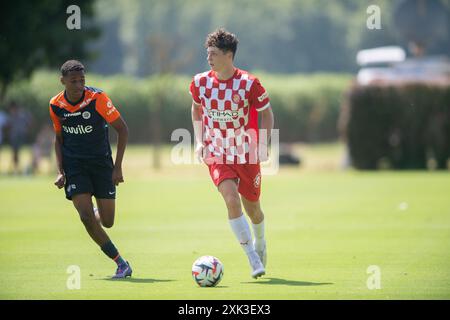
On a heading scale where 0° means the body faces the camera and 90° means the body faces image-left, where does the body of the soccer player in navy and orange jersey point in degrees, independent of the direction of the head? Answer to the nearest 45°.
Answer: approximately 0°

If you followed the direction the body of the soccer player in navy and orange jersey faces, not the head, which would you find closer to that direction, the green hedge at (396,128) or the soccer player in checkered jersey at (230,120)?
the soccer player in checkered jersey

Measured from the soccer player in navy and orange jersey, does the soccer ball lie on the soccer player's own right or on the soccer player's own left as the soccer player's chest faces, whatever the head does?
on the soccer player's own left

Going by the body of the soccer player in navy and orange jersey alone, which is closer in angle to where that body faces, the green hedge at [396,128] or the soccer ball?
the soccer ball

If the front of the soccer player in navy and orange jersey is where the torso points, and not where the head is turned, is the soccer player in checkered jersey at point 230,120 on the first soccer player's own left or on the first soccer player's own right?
on the first soccer player's own left

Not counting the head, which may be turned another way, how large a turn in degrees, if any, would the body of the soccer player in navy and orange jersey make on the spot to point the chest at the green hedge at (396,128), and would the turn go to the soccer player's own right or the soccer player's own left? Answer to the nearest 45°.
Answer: approximately 135° to the soccer player's own left
